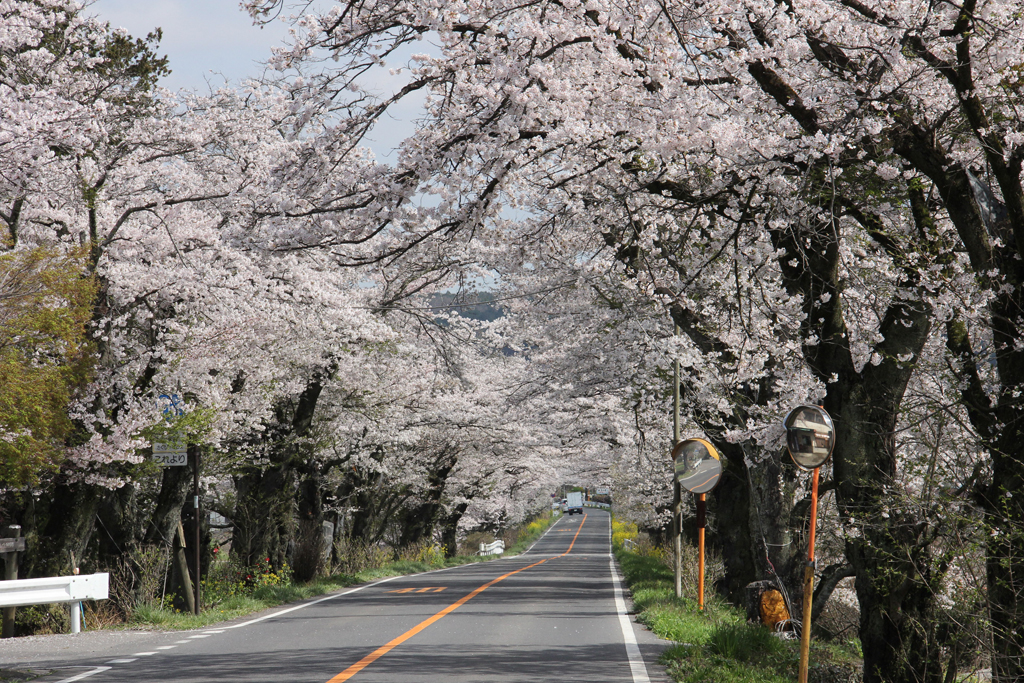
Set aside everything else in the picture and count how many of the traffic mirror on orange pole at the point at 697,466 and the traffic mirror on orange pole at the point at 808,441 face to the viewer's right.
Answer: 0

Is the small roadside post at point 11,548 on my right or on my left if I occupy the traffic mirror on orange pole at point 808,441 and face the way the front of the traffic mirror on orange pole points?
on my right

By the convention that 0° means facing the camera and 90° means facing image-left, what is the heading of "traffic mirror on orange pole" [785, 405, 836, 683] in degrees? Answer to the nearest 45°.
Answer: approximately 45°

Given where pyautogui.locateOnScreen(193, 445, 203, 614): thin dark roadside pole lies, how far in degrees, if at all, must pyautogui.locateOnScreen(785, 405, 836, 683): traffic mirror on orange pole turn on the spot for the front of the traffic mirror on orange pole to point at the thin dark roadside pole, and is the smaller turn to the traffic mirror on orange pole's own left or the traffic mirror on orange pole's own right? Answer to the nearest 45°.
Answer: approximately 90° to the traffic mirror on orange pole's own right

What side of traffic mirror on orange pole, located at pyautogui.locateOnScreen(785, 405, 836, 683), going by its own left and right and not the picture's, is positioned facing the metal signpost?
right

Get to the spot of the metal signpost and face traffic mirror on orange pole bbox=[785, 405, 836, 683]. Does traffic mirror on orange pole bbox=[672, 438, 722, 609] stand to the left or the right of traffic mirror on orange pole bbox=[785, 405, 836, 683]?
left

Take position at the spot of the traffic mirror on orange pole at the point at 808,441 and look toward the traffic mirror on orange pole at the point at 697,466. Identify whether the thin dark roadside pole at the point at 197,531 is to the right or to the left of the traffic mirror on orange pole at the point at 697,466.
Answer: left

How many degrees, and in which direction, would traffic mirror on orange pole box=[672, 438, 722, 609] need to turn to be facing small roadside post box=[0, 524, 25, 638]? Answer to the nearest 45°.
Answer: approximately 45° to its right

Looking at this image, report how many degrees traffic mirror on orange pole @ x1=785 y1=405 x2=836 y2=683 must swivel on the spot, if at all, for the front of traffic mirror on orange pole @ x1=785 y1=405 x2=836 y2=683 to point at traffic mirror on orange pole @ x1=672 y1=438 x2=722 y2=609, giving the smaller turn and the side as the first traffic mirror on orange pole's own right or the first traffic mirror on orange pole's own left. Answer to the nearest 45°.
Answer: approximately 135° to the first traffic mirror on orange pole's own right

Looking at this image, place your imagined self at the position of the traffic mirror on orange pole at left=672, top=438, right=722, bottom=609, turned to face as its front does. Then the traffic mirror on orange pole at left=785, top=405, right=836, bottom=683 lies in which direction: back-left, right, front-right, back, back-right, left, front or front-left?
front-left
